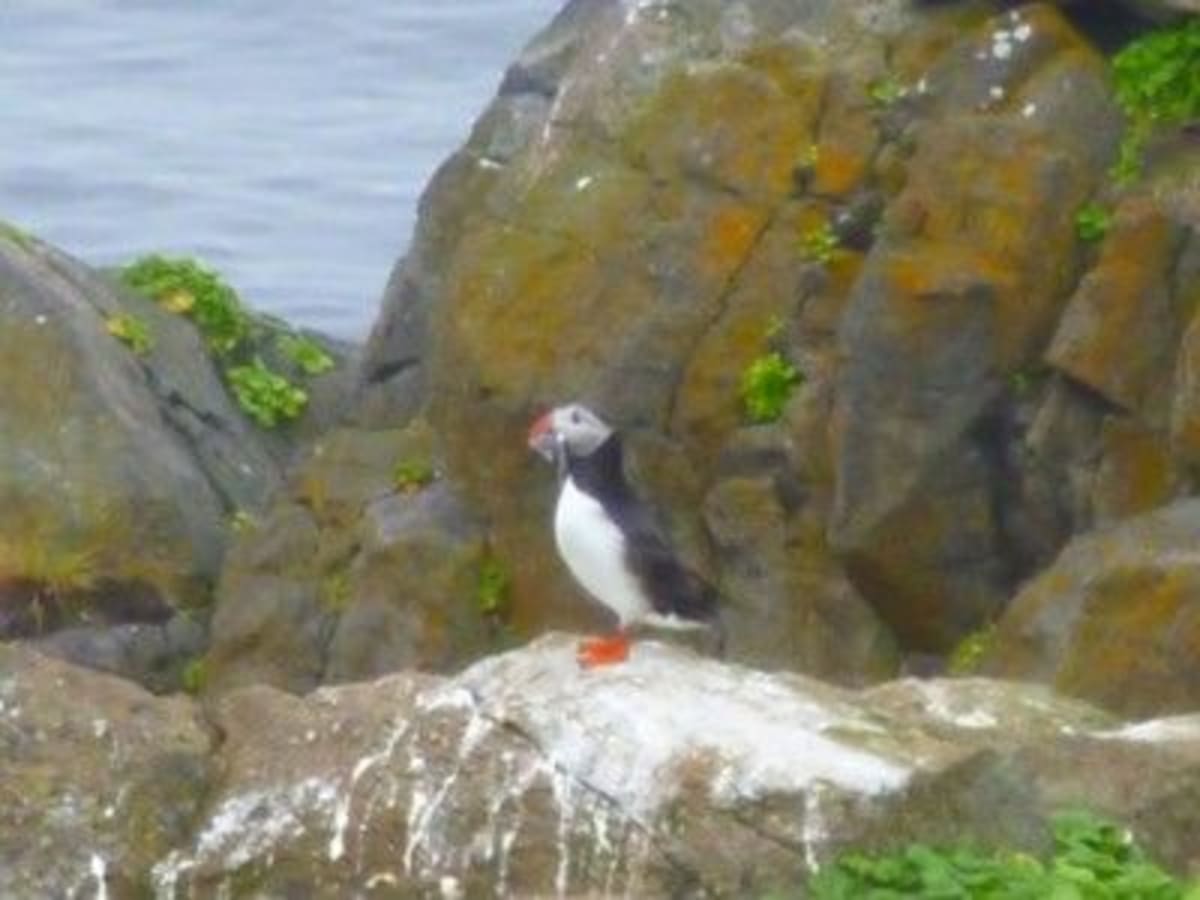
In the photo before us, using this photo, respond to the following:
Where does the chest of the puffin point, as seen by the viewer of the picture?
to the viewer's left

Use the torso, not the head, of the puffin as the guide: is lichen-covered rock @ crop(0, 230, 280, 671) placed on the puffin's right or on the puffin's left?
on the puffin's right

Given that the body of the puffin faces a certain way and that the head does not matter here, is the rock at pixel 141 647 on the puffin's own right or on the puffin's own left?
on the puffin's own right

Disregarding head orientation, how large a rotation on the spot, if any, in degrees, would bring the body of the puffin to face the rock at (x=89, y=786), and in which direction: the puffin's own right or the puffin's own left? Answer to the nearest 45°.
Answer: approximately 45° to the puffin's own left

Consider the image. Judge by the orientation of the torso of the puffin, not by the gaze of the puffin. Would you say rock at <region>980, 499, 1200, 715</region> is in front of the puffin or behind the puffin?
behind
